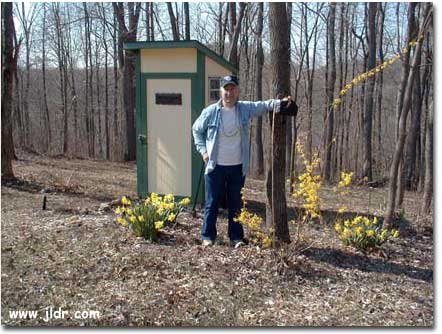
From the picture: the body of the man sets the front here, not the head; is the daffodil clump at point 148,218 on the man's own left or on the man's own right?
on the man's own right

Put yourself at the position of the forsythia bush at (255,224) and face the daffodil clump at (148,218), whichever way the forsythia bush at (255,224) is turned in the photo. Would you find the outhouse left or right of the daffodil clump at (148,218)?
right

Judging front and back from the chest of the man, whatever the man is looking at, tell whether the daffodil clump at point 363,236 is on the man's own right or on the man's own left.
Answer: on the man's own left

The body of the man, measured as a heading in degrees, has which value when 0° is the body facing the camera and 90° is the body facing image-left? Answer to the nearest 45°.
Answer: approximately 0°
